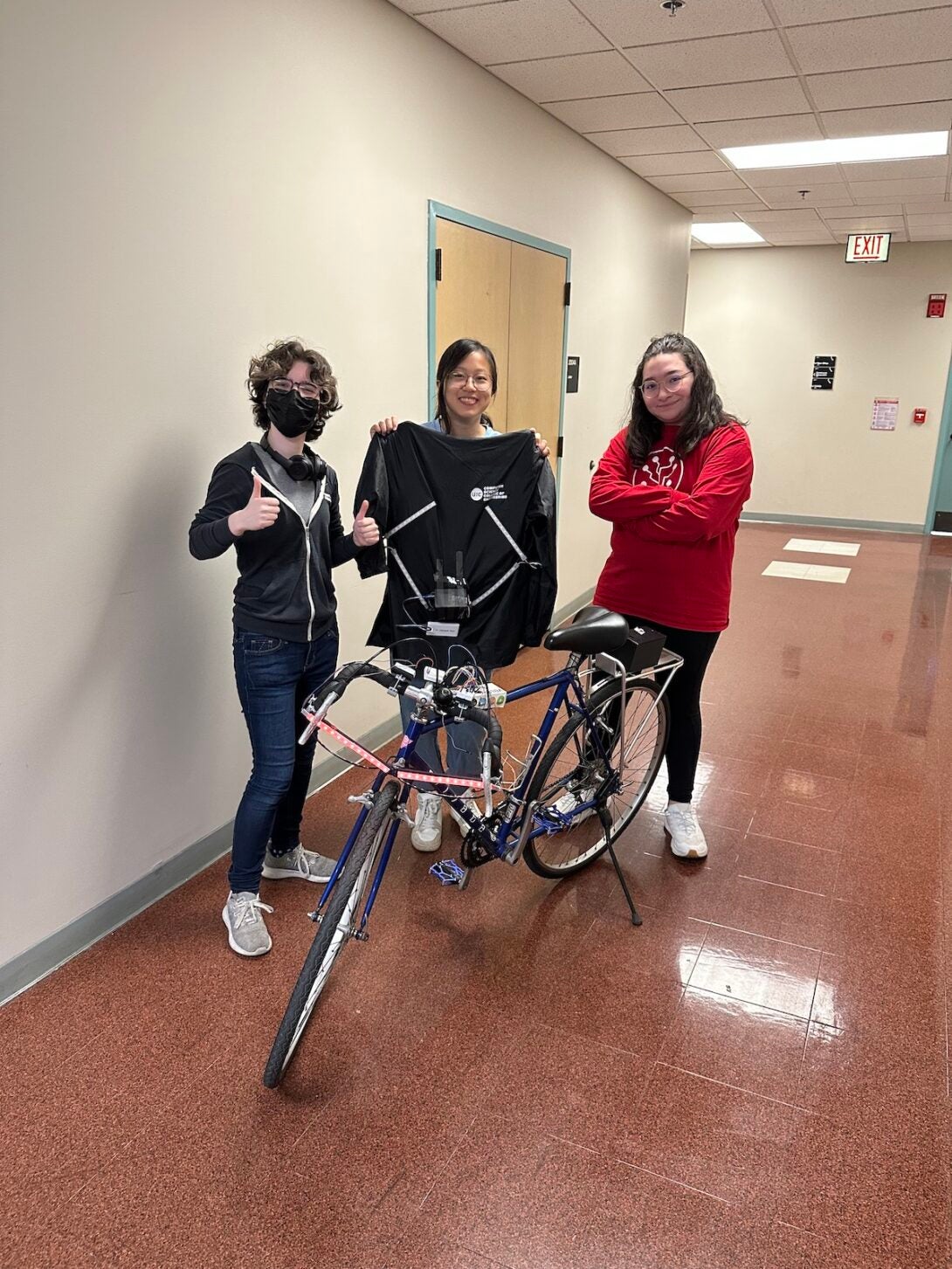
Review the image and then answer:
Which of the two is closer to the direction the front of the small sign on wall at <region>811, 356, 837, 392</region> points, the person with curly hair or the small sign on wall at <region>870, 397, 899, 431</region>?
the person with curly hair

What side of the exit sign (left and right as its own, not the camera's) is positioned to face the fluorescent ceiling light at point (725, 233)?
right

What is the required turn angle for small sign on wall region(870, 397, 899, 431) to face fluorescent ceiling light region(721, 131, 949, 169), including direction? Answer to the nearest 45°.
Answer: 0° — it already faces it

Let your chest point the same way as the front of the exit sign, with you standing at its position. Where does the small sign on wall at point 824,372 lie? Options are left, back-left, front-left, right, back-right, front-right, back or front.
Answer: back

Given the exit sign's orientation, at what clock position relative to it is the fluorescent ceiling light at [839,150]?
The fluorescent ceiling light is roughly at 12 o'clock from the exit sign.

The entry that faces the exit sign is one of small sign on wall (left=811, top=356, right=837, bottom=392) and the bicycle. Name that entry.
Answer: the small sign on wall

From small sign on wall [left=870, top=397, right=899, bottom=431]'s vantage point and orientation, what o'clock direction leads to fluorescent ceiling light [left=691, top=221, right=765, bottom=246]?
The fluorescent ceiling light is roughly at 2 o'clock from the small sign on wall.

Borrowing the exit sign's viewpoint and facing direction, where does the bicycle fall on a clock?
The bicycle is roughly at 12 o'clock from the exit sign.

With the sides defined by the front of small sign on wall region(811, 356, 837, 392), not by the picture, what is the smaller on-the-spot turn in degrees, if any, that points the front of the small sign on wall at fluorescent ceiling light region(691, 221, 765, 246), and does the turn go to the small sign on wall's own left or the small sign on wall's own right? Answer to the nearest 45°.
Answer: approximately 45° to the small sign on wall's own right

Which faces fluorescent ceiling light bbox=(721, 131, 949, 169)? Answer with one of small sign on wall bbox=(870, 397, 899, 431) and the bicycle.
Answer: the small sign on wall
